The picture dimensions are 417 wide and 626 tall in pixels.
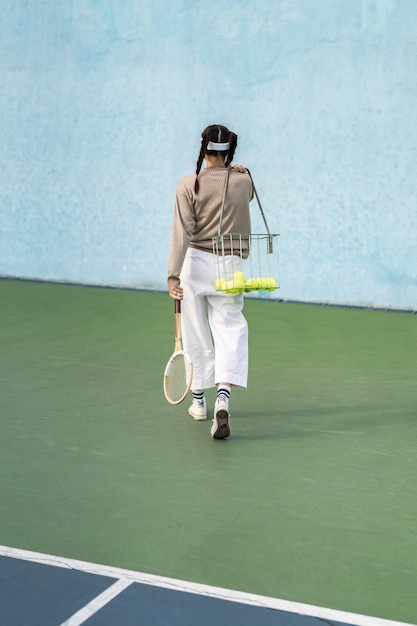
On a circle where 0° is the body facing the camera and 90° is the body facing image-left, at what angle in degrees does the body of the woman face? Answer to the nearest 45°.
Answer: approximately 180°

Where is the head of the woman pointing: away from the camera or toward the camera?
away from the camera
